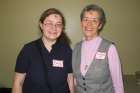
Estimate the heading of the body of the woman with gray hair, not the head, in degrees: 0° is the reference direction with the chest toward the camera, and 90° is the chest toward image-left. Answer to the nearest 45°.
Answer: approximately 45°
